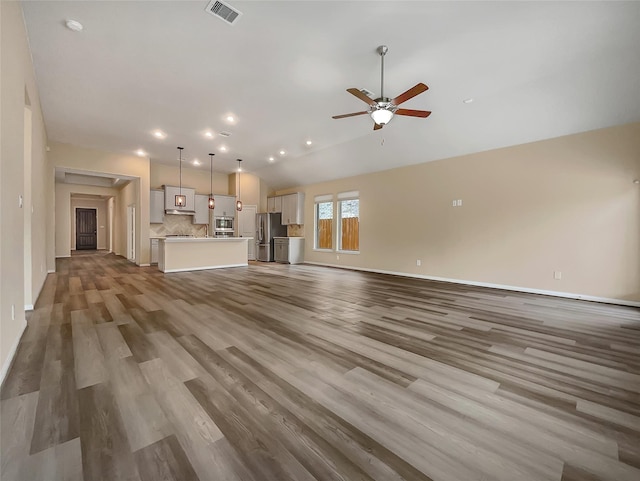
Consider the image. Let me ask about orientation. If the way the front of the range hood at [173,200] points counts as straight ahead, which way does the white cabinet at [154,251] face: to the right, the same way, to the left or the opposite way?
the same way

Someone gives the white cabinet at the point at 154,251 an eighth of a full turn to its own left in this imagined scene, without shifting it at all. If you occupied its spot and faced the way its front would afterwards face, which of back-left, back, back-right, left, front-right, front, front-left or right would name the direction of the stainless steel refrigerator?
front-left

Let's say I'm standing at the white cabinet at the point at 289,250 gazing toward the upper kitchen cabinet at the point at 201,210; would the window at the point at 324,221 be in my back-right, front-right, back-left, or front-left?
back-left

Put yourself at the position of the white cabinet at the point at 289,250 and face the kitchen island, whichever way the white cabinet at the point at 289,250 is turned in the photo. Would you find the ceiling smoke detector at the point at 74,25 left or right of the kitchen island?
left

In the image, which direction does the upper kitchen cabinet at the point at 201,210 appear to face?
toward the camera

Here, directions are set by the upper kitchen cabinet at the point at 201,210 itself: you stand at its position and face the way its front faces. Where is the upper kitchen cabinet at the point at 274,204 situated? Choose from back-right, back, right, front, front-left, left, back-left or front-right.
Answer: left

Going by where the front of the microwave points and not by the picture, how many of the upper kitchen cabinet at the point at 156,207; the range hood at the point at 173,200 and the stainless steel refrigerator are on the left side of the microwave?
1

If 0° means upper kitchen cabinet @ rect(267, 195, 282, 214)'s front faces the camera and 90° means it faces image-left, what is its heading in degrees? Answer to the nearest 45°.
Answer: approximately 45°

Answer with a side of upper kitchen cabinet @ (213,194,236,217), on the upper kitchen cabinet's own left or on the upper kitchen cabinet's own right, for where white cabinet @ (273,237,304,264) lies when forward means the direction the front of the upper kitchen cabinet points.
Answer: on the upper kitchen cabinet's own left

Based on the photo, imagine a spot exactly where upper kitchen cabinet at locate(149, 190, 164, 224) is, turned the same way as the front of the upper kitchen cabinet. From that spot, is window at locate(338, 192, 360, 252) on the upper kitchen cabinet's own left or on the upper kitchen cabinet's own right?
on the upper kitchen cabinet's own left

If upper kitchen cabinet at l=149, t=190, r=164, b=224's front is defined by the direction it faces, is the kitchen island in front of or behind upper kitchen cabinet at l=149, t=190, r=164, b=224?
in front

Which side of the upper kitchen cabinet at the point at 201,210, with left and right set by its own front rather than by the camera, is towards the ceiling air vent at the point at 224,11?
front

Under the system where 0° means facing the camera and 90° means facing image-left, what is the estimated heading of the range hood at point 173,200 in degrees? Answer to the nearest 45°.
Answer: approximately 0°

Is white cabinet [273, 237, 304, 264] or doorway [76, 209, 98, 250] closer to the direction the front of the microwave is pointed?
the white cabinet

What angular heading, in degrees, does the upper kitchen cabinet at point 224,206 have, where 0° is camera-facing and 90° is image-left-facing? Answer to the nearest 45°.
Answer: approximately 0°

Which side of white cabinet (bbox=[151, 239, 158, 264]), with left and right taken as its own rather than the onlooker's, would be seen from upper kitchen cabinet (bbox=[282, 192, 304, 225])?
left

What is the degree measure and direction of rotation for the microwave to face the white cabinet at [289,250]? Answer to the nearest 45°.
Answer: approximately 45° to its left
